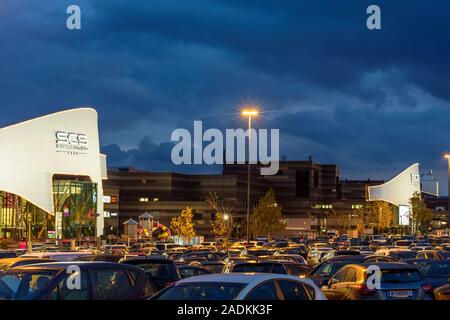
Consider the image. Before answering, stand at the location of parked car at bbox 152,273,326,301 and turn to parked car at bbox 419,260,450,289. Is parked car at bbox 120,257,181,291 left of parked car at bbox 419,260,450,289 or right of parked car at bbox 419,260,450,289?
left

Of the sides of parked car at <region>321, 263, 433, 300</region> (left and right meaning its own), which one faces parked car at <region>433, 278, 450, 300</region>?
right

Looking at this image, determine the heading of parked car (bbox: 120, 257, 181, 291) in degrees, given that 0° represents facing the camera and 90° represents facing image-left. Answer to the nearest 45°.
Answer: approximately 135°

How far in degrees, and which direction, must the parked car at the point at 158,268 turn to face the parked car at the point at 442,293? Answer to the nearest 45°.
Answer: approximately 135° to its right

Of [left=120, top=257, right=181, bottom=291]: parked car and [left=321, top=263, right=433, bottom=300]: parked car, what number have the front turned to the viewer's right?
0

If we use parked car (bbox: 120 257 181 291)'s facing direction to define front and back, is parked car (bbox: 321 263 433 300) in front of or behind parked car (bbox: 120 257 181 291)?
behind
